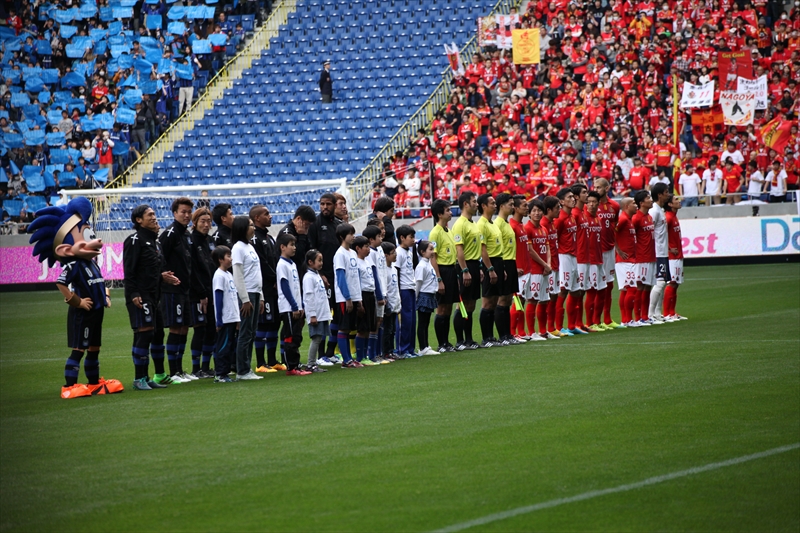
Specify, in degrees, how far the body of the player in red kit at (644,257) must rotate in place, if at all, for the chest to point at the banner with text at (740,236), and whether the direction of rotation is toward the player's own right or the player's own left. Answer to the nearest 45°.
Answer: approximately 135° to the player's own left

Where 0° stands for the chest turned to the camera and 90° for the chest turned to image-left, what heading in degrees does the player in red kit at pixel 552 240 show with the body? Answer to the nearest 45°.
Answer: approximately 315°

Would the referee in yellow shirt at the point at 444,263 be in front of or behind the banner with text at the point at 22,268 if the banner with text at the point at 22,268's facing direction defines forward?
in front

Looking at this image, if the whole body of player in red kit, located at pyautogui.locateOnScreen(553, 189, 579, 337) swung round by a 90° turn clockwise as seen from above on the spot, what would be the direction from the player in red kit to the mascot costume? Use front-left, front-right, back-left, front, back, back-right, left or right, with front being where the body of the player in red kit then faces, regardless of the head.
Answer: front

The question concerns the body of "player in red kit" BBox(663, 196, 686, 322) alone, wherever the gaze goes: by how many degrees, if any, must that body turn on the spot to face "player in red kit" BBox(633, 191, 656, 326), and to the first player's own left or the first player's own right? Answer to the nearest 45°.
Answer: approximately 90° to the first player's own right

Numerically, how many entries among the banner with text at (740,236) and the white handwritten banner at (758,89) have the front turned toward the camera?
2

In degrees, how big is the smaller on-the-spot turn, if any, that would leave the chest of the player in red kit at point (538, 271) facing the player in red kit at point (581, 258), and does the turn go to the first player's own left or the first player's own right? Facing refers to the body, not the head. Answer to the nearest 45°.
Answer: approximately 90° to the first player's own left

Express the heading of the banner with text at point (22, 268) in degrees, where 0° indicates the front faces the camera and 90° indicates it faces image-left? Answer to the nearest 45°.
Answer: approximately 0°

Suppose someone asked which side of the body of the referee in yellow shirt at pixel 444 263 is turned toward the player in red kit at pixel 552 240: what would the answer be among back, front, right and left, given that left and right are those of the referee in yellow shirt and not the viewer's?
left

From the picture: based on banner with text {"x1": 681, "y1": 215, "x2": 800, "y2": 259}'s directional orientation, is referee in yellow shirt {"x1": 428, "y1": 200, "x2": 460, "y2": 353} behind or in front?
in front

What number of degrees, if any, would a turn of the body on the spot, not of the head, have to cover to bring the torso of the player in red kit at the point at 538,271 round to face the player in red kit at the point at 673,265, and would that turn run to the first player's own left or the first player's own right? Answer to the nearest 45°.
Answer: approximately 90° to the first player's own left

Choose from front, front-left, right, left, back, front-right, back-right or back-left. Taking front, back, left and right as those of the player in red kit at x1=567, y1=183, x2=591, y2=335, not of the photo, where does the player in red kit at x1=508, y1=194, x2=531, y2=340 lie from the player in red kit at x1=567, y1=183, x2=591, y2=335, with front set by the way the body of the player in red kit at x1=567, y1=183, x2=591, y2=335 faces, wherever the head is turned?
right

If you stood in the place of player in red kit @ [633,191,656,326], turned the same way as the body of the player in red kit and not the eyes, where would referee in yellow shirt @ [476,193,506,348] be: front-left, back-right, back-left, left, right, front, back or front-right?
right

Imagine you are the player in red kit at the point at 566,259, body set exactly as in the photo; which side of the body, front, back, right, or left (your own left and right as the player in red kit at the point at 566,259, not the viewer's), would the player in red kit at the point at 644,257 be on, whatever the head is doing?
left

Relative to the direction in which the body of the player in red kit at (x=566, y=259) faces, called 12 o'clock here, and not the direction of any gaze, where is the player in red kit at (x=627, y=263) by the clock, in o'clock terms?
the player in red kit at (x=627, y=263) is roughly at 9 o'clock from the player in red kit at (x=566, y=259).

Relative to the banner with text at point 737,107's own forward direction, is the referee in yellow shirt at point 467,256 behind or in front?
in front
